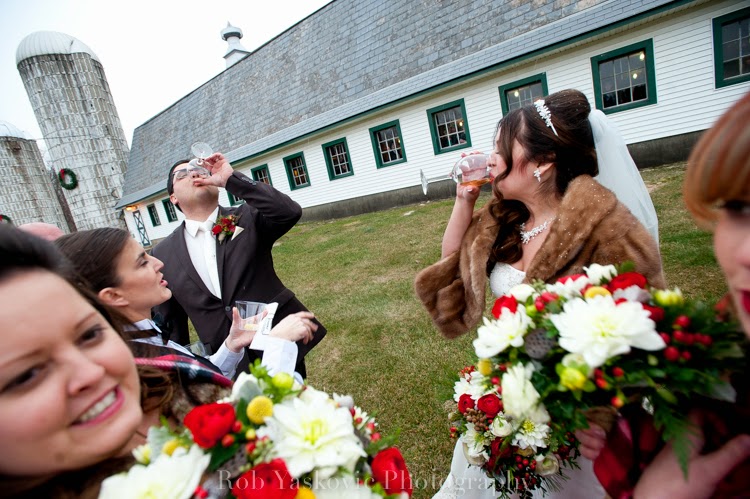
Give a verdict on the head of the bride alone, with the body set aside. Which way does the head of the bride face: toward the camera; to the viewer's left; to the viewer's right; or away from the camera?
to the viewer's left

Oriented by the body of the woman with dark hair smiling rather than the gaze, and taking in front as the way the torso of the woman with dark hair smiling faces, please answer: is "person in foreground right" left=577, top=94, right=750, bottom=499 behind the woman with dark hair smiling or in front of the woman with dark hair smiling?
in front

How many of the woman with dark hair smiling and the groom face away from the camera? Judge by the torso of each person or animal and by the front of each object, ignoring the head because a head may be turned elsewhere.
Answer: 0

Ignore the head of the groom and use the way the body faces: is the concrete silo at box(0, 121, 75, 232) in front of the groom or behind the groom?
behind

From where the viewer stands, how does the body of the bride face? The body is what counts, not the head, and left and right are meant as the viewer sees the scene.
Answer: facing the viewer and to the left of the viewer

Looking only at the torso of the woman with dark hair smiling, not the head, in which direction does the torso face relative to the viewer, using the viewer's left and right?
facing the viewer and to the right of the viewer

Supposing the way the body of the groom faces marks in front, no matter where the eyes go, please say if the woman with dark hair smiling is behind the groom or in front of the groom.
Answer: in front

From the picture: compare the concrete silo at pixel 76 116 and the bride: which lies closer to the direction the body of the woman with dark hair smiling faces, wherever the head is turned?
the bride

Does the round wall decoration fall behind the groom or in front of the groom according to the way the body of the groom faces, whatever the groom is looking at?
behind

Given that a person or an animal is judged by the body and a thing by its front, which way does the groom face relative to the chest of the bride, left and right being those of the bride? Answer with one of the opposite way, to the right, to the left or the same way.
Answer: to the left

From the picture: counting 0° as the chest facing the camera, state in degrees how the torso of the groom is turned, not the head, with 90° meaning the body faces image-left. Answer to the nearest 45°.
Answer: approximately 0°
